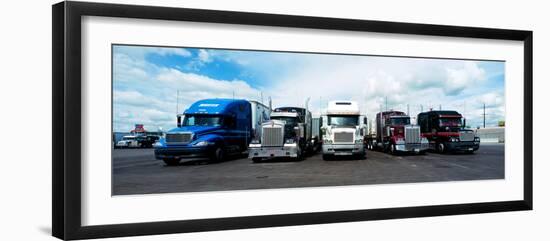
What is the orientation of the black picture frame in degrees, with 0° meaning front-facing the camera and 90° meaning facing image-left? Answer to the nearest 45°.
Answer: approximately 315°
